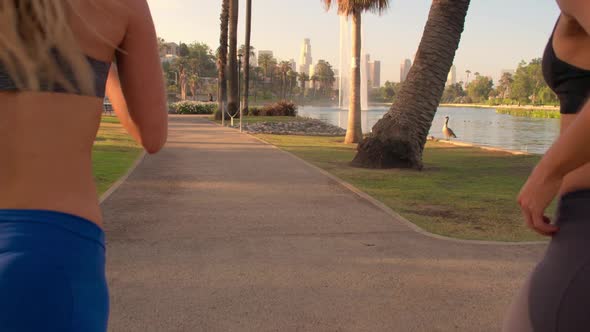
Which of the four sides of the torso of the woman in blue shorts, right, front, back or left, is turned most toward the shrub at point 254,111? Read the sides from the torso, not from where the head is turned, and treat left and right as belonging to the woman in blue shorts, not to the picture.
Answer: front

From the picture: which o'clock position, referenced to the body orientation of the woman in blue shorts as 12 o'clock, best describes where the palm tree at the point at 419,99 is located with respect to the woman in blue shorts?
The palm tree is roughly at 1 o'clock from the woman in blue shorts.

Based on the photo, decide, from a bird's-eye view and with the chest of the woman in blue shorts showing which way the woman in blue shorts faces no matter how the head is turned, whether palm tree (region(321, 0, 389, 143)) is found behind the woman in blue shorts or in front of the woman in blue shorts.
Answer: in front

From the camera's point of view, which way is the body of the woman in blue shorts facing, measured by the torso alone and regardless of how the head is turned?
away from the camera

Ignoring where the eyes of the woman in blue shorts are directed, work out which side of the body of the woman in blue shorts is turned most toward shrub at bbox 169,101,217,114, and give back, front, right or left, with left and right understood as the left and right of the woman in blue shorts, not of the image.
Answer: front

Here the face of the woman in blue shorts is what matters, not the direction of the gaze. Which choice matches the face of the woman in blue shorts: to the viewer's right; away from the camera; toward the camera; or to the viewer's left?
away from the camera

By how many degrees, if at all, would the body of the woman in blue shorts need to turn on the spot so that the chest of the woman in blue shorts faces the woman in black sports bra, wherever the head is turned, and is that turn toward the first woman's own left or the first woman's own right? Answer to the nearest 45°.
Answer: approximately 90° to the first woman's own right

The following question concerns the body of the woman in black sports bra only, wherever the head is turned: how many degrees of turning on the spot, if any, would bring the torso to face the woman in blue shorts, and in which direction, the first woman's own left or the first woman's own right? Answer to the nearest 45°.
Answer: approximately 45° to the first woman's own left
